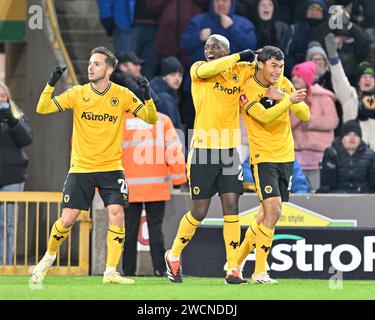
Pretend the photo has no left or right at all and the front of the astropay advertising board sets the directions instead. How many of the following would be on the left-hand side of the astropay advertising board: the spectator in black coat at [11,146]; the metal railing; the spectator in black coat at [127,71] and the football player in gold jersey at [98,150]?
0

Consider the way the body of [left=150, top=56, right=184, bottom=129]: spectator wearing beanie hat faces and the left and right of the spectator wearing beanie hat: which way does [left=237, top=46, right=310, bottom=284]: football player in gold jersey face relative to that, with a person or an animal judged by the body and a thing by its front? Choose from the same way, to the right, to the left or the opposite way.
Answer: the same way

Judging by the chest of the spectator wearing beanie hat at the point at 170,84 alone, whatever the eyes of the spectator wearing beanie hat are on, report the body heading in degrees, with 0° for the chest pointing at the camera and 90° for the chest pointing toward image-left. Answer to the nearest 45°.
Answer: approximately 315°

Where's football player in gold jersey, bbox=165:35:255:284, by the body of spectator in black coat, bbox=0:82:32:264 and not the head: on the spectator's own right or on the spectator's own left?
on the spectator's own left

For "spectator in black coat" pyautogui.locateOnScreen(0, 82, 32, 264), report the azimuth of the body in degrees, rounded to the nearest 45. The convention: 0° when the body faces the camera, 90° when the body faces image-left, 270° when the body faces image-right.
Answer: approximately 45°

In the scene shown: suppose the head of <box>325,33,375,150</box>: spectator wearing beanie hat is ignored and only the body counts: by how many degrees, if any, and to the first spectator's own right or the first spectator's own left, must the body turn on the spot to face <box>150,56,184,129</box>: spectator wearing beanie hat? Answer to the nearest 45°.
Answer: approximately 45° to the first spectator's own right

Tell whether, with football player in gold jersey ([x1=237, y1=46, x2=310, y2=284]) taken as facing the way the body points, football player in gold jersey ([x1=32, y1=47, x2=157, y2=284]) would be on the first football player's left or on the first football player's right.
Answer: on the first football player's right

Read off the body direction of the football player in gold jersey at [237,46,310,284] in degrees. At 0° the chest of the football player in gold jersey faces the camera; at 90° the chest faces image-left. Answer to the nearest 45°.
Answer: approximately 315°

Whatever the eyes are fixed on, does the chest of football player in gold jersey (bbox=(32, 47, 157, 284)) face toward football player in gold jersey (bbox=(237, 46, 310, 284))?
no

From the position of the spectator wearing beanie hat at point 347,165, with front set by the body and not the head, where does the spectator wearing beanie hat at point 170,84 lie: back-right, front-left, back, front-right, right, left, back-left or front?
right

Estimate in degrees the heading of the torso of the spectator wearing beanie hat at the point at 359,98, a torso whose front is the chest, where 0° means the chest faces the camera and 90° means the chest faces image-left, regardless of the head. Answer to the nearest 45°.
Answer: approximately 0°

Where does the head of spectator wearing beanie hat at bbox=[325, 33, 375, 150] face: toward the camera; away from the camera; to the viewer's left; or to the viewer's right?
toward the camera

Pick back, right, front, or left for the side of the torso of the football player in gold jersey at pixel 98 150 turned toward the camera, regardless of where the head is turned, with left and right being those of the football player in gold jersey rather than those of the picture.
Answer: front

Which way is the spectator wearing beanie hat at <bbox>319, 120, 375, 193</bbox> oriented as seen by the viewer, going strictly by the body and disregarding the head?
toward the camera
